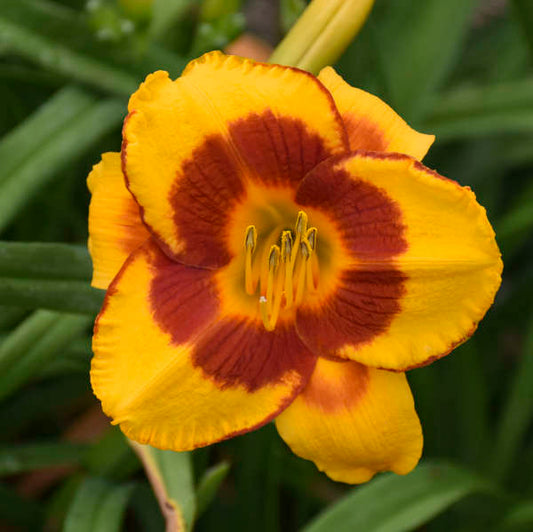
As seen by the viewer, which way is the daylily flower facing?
toward the camera

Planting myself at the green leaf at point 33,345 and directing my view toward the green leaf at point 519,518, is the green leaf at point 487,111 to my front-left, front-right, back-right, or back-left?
front-left

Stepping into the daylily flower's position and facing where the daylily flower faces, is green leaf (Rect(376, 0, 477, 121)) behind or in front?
behind

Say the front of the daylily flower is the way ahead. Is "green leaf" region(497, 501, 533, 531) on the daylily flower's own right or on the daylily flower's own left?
on the daylily flower's own left

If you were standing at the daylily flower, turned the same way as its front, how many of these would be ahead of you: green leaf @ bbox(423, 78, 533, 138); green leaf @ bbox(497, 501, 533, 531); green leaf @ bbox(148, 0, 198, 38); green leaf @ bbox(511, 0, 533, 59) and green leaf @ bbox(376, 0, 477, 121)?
0

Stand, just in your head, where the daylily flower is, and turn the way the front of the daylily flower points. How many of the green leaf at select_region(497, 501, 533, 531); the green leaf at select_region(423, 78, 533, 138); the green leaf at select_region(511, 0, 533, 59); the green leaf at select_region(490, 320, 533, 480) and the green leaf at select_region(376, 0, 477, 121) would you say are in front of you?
0
